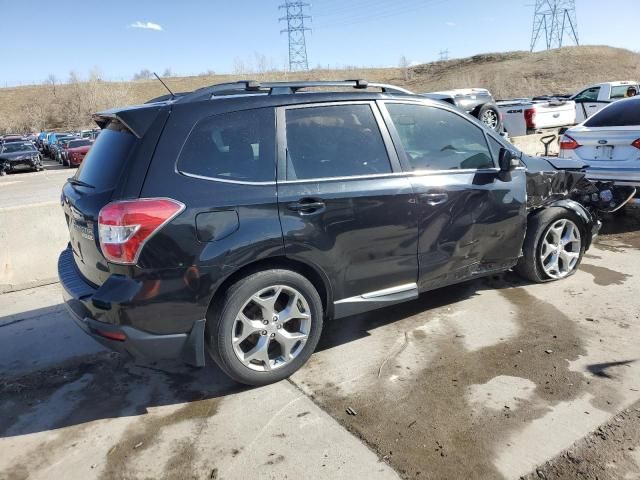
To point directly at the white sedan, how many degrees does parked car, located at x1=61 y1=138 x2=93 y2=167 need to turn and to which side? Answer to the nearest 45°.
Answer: approximately 45° to its left

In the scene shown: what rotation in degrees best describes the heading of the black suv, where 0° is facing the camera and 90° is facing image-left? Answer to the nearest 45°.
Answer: approximately 225°

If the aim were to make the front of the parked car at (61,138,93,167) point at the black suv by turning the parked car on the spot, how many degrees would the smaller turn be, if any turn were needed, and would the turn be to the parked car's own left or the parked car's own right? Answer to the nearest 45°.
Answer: approximately 45° to the parked car's own left

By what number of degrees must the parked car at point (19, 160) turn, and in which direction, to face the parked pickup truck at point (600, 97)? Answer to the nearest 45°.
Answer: approximately 45° to its left

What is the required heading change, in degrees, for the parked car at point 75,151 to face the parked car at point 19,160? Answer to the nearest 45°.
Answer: approximately 45° to its right

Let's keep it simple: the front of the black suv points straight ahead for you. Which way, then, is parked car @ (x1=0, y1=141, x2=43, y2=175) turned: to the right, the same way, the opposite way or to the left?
to the right

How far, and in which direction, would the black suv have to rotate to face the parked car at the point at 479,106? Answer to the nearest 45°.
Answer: approximately 45° to its left

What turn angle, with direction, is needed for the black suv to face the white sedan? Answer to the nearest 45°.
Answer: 0° — it already faces it

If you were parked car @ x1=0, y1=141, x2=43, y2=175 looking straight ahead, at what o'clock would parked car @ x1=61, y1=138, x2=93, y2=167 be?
parked car @ x1=61, y1=138, x2=93, y2=167 is roughly at 9 o'clock from parked car @ x1=0, y1=141, x2=43, y2=175.
